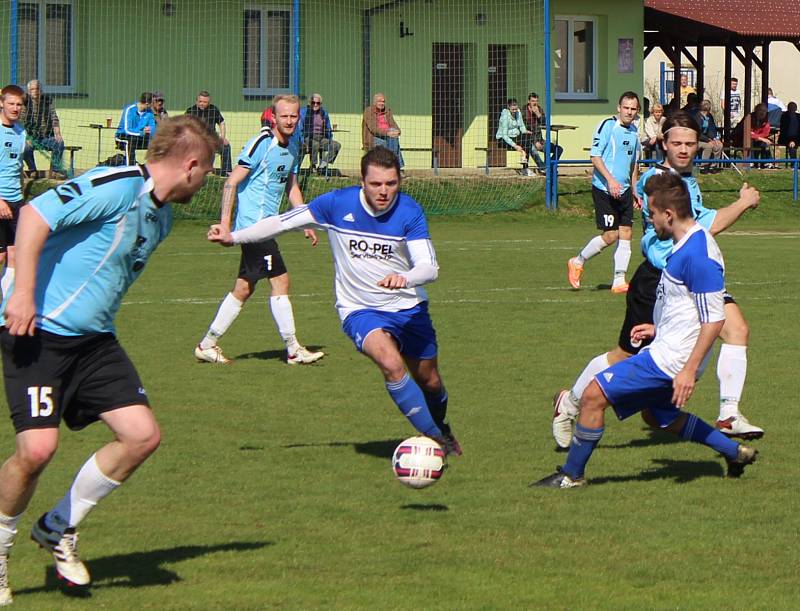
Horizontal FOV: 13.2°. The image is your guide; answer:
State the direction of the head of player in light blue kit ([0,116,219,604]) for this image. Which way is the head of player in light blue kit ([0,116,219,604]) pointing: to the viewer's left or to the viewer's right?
to the viewer's right

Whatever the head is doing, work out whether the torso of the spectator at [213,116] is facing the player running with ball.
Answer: yes

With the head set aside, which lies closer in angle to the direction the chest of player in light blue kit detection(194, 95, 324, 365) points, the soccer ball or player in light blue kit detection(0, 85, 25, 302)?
the soccer ball

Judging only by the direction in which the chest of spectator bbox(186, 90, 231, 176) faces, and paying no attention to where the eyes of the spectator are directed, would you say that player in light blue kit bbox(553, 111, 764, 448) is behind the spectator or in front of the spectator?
in front
